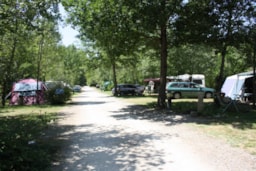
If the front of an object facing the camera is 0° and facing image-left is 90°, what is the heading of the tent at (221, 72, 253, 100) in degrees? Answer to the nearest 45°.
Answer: approximately 45°

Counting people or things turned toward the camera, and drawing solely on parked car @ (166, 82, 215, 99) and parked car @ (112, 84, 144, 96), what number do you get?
0

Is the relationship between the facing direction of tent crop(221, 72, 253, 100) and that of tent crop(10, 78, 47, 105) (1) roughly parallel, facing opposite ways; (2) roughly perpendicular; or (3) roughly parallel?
roughly perpendicular

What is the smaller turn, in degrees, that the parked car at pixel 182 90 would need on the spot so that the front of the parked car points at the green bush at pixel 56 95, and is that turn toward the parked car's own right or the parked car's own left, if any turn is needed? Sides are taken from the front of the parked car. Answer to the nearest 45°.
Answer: approximately 135° to the parked car's own right

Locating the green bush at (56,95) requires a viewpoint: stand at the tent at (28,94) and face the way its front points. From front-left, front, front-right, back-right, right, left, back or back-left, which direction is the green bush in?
front-left
